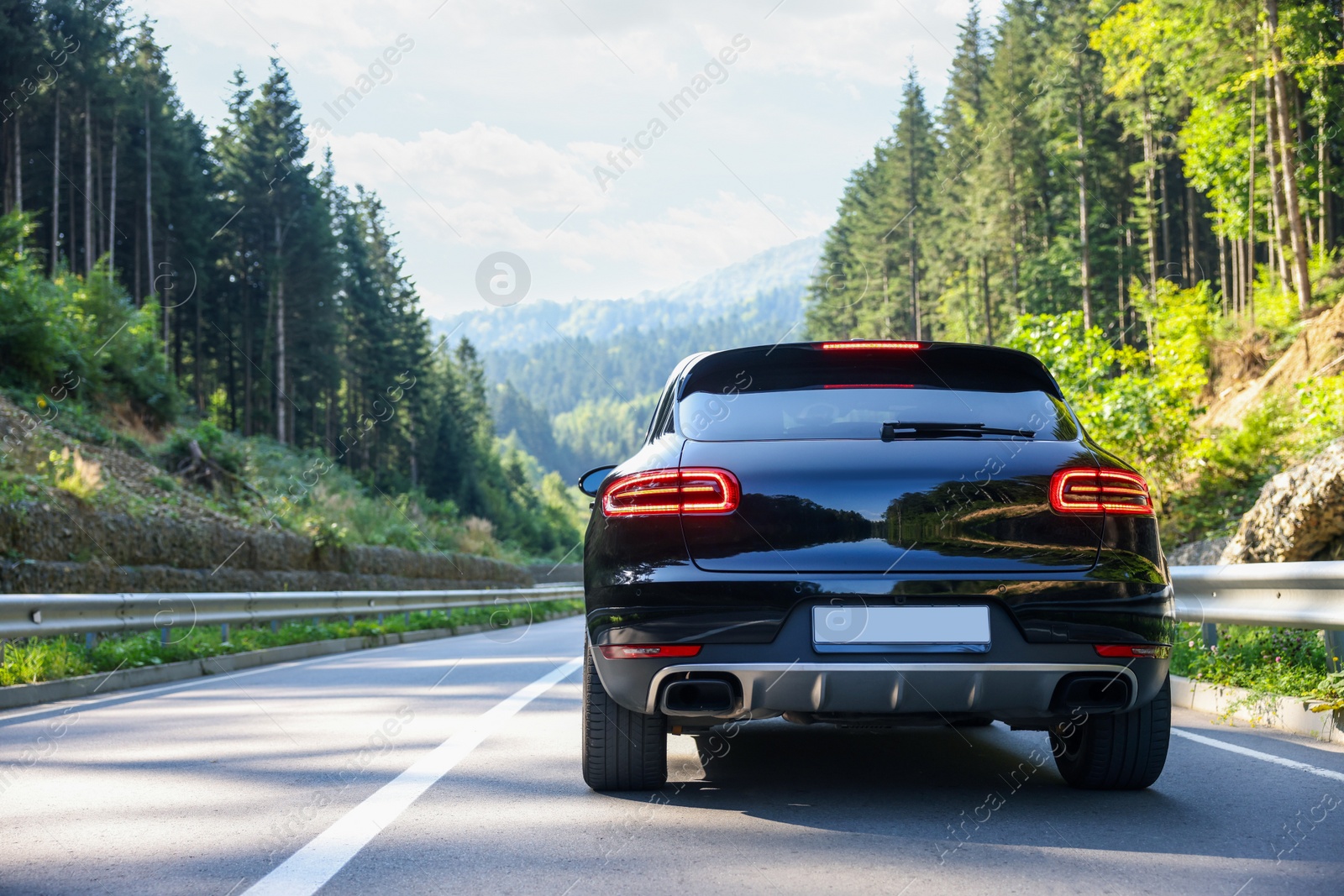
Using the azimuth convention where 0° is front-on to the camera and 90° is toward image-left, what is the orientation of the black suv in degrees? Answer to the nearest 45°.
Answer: approximately 180°

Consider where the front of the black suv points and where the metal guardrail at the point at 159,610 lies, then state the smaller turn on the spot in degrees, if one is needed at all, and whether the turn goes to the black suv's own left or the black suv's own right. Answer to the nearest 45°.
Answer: approximately 45° to the black suv's own left

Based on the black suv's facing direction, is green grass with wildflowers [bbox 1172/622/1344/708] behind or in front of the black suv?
in front

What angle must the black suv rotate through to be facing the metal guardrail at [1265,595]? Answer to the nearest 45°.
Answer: approximately 45° to its right

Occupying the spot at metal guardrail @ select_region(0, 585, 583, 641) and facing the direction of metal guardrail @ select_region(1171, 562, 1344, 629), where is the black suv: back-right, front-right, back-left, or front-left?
front-right

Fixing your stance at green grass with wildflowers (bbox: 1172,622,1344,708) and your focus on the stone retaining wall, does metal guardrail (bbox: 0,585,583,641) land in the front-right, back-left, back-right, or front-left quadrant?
front-left

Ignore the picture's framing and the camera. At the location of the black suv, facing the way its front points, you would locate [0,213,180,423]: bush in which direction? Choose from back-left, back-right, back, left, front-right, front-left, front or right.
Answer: front-left

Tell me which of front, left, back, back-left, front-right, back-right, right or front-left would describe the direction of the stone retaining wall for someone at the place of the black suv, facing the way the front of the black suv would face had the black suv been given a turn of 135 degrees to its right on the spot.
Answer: back
